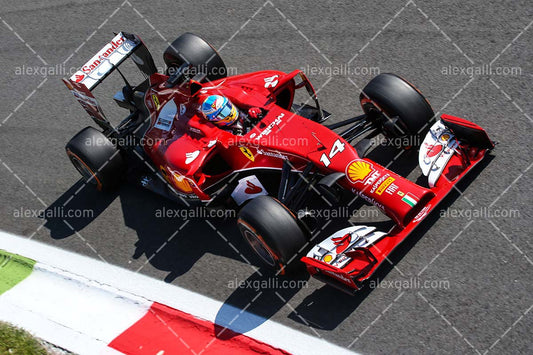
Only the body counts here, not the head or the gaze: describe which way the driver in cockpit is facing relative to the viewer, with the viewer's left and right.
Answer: facing the viewer and to the right of the viewer

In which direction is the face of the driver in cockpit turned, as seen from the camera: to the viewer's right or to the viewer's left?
to the viewer's right
